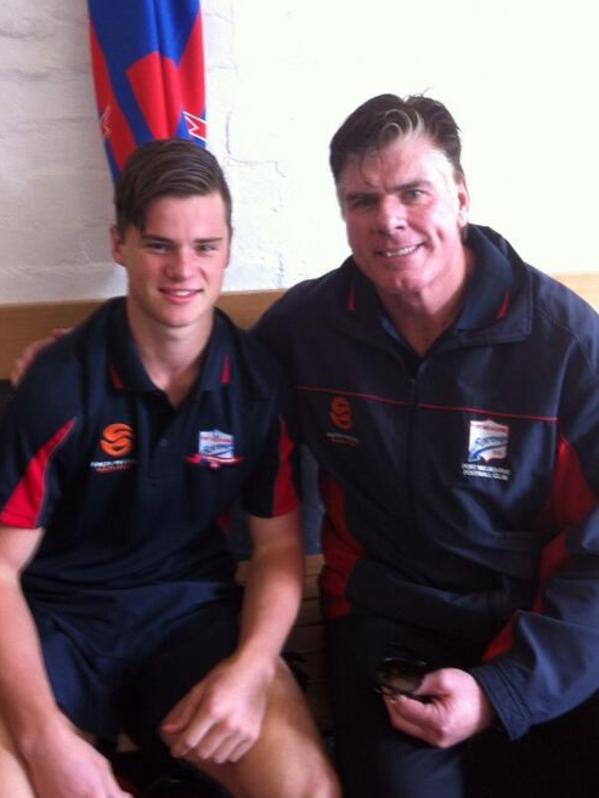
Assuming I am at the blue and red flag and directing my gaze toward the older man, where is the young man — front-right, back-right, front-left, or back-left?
front-right

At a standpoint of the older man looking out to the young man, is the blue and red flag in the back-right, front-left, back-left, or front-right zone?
front-right

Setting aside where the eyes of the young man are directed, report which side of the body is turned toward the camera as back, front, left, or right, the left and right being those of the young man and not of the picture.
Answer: front

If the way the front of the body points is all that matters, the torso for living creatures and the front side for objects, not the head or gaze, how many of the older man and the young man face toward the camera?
2

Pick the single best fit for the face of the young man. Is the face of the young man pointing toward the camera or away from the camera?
toward the camera

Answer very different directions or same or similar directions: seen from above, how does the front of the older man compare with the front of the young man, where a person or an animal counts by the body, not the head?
same or similar directions

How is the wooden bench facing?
toward the camera

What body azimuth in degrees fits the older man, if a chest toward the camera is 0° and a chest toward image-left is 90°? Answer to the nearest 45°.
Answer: approximately 0°
